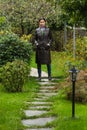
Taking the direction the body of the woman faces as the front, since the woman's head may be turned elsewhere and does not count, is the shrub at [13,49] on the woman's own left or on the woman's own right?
on the woman's own right

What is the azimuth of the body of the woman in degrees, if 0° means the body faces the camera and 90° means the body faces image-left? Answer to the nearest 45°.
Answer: approximately 0°

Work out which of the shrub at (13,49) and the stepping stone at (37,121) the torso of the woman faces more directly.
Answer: the stepping stone

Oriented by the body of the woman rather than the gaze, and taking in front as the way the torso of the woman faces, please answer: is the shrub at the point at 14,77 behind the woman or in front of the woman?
in front

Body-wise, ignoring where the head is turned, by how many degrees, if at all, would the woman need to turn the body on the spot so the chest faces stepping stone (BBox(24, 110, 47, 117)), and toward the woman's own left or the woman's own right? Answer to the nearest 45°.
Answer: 0° — they already face it

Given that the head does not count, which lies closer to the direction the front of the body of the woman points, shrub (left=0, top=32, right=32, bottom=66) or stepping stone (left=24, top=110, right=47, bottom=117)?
the stepping stone

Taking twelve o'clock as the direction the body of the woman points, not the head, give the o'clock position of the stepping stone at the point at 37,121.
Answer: The stepping stone is roughly at 12 o'clock from the woman.
